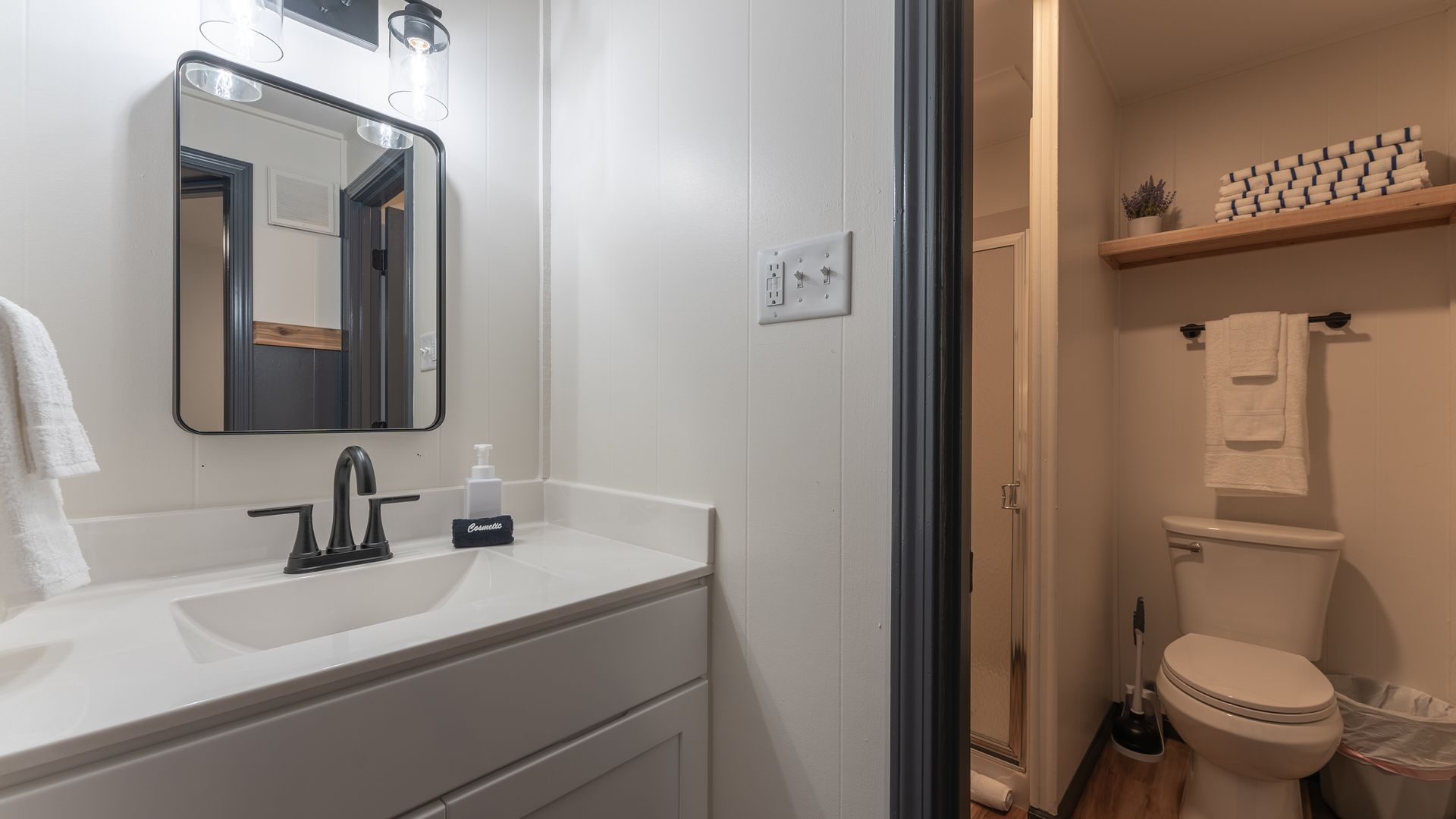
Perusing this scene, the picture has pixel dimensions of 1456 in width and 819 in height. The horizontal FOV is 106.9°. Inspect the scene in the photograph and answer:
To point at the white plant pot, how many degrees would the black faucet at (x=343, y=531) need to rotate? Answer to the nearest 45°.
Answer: approximately 45° to its left

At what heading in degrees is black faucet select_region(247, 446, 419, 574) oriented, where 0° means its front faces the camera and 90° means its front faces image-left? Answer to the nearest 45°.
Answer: approximately 315°

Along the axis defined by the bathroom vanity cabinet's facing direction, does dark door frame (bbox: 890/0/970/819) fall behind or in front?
in front

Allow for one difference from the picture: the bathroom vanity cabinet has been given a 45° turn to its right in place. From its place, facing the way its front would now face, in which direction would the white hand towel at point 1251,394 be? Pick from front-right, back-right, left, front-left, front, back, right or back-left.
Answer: left

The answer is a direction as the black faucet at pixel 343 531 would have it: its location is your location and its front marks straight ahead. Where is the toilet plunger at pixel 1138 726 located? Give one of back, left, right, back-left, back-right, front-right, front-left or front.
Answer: front-left

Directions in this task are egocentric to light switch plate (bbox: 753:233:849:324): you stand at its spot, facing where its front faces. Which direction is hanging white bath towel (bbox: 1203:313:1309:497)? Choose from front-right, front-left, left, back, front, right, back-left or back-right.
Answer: back

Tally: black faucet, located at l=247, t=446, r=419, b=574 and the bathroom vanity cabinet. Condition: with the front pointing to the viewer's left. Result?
0

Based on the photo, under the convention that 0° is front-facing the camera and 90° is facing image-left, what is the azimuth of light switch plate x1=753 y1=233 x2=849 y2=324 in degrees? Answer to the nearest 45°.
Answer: approximately 45°

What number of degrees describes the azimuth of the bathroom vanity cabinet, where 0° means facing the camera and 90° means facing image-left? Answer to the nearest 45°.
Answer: approximately 315°
